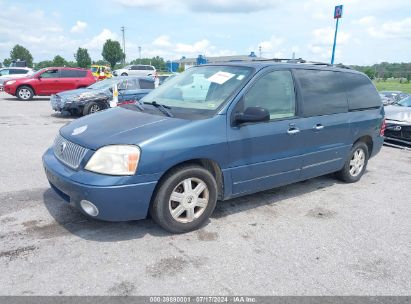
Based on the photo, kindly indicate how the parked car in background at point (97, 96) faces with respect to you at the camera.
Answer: facing the viewer and to the left of the viewer

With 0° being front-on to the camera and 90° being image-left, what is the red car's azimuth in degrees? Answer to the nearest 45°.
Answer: approximately 90°

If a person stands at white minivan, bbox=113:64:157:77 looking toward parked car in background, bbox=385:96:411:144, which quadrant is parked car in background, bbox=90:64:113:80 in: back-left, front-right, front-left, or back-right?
back-right

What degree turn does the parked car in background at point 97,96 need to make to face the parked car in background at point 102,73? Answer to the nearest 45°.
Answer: approximately 135° to its right

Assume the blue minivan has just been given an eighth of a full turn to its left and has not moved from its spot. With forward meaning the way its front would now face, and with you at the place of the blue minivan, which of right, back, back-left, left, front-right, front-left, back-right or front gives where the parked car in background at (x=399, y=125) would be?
back-left

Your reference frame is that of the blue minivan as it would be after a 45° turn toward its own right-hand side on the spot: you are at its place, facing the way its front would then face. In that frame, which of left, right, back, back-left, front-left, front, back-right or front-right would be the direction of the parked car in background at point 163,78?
right
